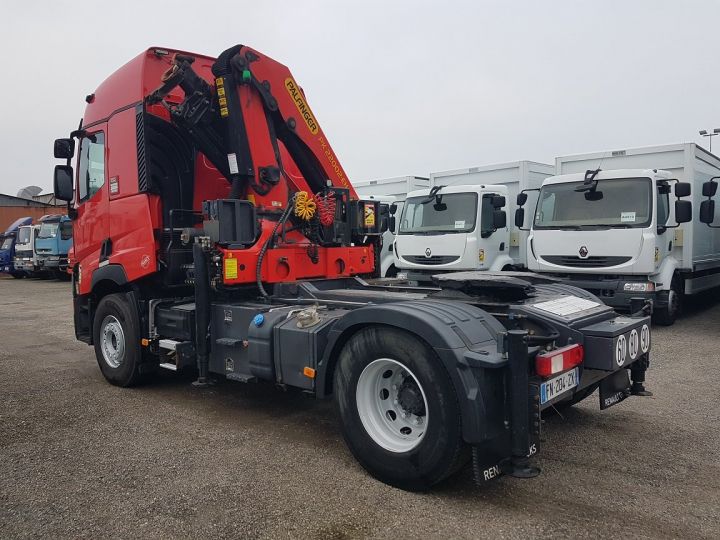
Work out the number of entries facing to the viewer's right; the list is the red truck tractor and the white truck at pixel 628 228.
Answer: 0

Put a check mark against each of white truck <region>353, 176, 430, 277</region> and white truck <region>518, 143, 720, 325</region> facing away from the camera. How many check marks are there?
0

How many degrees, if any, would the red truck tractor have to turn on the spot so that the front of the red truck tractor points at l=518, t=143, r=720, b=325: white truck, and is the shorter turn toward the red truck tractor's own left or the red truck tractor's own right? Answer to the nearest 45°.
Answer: approximately 90° to the red truck tractor's own right

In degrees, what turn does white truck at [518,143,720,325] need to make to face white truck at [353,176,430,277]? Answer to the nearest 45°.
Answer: approximately 90° to its right

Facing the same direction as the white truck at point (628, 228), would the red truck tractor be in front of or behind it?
in front

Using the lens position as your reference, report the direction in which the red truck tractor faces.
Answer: facing away from the viewer and to the left of the viewer

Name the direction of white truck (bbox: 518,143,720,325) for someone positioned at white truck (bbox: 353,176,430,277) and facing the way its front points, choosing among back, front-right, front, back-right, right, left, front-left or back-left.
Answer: left

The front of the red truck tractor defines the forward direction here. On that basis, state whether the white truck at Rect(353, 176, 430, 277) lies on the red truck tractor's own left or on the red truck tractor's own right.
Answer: on the red truck tractor's own right

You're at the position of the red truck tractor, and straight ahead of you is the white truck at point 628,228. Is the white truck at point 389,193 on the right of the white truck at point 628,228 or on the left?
left

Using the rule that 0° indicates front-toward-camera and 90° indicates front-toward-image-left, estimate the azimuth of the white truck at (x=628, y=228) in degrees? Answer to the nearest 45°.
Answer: approximately 45°

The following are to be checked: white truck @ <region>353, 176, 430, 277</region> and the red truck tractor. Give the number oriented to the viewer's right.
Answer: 0

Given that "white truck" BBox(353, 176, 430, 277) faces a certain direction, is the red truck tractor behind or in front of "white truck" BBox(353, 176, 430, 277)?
in front
